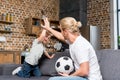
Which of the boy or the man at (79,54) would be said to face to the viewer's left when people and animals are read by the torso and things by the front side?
the man

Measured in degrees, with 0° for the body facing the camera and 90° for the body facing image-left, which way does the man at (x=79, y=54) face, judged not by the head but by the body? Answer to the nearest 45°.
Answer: approximately 90°

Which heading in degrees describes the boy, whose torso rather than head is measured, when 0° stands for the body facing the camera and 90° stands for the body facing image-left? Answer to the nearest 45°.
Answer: approximately 270°

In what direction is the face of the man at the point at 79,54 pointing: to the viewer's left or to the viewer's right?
to the viewer's left

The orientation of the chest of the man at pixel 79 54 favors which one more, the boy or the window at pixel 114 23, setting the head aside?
the boy

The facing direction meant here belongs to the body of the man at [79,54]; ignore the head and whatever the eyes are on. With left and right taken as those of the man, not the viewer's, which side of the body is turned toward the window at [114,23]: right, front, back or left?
right

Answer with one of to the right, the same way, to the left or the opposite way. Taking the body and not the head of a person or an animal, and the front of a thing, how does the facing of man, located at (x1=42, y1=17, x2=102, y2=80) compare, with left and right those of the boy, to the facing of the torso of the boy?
the opposite way

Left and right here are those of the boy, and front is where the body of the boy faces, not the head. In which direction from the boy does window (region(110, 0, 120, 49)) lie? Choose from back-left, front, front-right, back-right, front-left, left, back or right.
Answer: front-left
